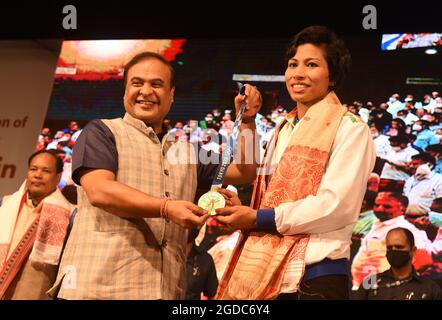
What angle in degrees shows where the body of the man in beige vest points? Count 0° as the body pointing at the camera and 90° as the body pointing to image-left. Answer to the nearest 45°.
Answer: approximately 315°
